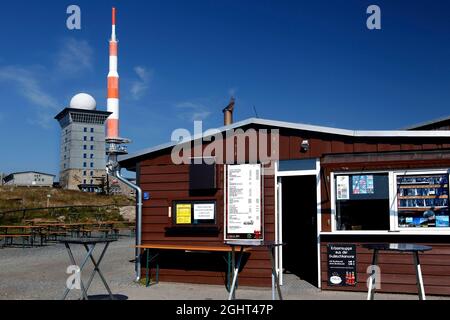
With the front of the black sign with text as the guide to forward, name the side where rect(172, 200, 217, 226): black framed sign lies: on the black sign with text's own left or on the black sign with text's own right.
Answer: on the black sign with text's own right

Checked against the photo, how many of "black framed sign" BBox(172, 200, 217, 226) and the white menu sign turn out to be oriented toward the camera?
2

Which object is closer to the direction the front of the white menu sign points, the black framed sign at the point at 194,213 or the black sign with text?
the black sign with text

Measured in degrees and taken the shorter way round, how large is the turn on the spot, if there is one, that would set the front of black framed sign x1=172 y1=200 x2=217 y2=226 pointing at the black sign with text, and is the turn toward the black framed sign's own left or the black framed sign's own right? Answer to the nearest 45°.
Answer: approximately 45° to the black framed sign's own left

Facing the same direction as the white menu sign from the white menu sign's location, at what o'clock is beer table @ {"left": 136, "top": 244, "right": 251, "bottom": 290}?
The beer table is roughly at 3 o'clock from the white menu sign.

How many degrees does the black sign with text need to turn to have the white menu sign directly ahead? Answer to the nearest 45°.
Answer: approximately 90° to its right

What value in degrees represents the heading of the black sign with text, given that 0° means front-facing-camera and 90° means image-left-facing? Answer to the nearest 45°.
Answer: approximately 0°

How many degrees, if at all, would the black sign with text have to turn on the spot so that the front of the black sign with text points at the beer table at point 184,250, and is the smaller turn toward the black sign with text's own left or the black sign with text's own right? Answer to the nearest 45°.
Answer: approximately 90° to the black sign with text's own right
